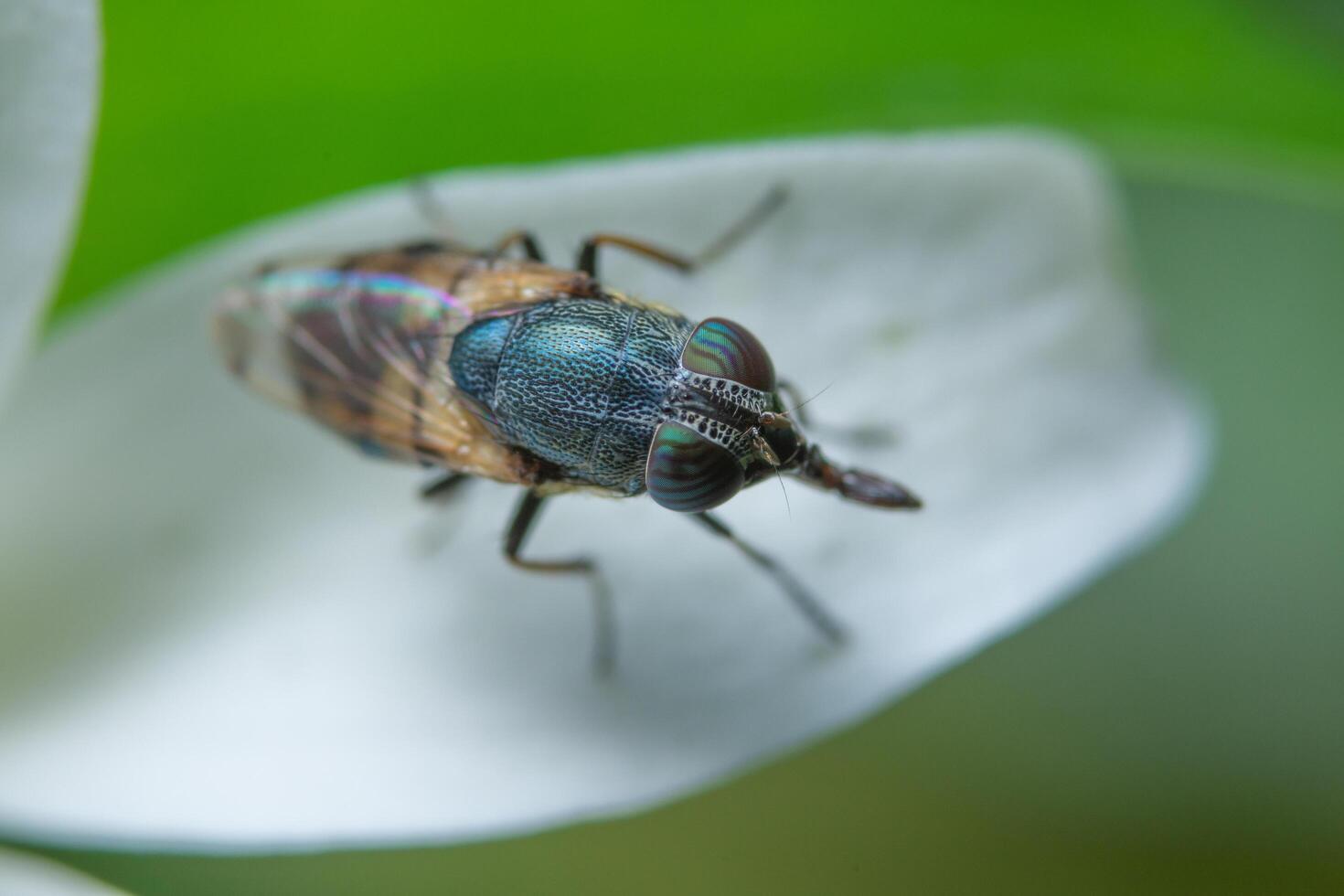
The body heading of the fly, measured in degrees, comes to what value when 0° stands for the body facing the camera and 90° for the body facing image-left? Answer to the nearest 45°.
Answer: approximately 270°
